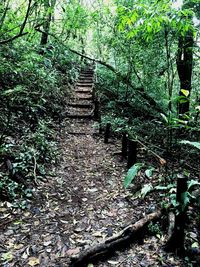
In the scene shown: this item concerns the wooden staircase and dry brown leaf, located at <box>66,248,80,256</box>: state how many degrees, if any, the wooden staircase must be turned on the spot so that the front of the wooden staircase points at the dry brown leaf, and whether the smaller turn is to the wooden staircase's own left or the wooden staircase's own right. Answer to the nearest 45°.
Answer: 0° — it already faces it

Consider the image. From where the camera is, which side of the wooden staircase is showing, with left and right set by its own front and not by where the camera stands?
front

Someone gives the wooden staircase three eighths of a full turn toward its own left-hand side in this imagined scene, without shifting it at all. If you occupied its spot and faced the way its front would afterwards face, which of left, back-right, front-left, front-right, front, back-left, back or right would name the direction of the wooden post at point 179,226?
back-right

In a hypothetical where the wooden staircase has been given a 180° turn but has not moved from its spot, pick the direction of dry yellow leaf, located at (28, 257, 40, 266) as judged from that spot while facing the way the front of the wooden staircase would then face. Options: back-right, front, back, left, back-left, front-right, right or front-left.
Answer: back
